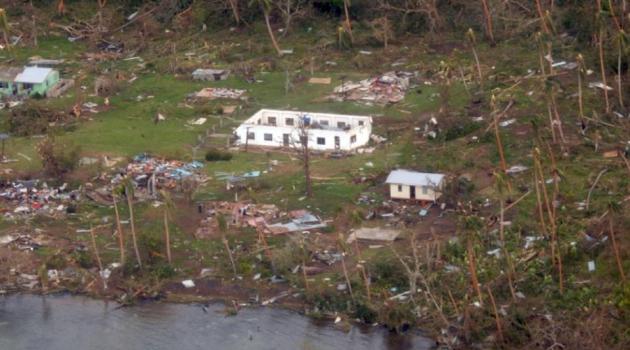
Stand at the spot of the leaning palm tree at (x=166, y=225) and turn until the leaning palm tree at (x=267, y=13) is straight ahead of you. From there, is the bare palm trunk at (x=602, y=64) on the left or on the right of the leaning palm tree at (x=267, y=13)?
right

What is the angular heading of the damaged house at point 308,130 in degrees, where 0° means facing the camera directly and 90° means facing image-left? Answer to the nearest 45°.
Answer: approximately 0°

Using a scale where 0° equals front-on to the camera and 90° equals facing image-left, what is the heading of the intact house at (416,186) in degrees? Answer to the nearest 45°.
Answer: approximately 0°

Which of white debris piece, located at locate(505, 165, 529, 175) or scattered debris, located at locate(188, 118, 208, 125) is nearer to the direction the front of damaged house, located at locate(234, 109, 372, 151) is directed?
the white debris piece

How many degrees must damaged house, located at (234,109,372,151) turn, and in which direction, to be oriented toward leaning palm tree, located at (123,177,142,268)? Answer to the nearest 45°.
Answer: approximately 45° to its right

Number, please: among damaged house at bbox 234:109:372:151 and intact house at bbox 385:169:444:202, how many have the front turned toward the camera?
2

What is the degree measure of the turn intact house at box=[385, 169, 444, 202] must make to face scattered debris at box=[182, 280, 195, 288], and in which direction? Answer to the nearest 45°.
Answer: approximately 45° to its right

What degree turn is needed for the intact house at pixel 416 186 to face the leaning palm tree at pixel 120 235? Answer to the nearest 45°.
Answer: approximately 90° to its right

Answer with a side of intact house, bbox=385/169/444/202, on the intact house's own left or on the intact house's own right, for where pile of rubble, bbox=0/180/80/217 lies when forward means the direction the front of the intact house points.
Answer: on the intact house's own right

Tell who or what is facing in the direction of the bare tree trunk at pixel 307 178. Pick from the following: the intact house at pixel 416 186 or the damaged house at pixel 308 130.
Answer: the damaged house at pixel 308 130

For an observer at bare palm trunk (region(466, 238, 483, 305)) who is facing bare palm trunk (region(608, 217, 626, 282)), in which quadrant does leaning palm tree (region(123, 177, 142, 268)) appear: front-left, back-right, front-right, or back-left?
back-left
